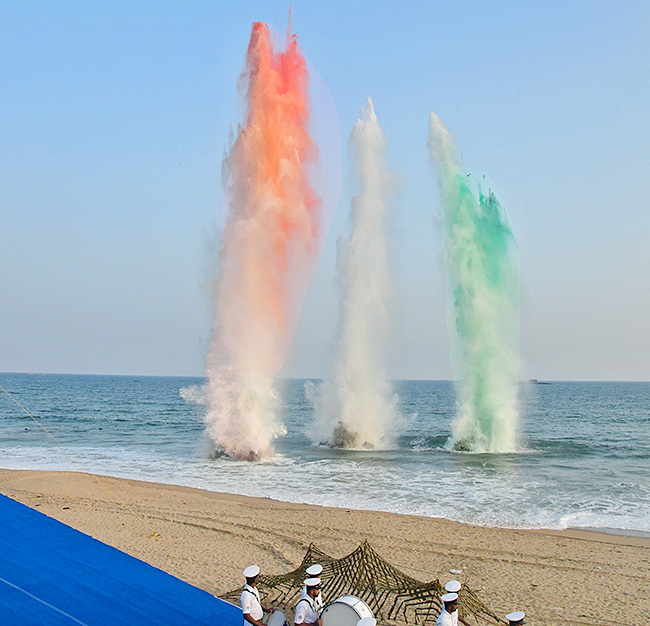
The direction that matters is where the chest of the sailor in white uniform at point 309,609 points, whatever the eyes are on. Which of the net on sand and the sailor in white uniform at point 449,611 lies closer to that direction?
the sailor in white uniform

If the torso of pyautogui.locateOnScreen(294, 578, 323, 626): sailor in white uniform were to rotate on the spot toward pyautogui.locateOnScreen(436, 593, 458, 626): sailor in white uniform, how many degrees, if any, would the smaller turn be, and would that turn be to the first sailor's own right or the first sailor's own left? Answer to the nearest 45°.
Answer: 0° — they already face them

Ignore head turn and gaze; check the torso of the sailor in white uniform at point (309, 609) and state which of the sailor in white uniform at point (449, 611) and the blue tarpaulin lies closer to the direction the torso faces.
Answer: the sailor in white uniform

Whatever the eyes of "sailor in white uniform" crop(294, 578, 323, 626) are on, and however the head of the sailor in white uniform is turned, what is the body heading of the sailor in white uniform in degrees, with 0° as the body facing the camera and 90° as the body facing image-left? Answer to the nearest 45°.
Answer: approximately 270°

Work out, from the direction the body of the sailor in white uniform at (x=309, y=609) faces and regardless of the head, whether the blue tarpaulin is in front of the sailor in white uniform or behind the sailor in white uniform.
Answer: behind

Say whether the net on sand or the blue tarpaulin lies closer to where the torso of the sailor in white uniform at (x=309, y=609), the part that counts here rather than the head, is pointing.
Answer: the net on sand
